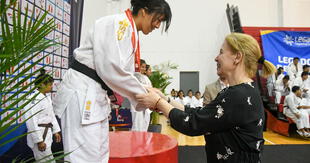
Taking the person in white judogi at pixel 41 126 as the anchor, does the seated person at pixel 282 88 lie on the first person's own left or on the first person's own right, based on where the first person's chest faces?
on the first person's own left

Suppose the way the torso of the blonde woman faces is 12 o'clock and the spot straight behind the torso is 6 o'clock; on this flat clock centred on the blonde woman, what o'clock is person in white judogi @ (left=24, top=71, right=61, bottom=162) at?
The person in white judogi is roughly at 1 o'clock from the blonde woman.

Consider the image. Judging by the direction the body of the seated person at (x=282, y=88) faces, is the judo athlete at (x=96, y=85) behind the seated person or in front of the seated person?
in front

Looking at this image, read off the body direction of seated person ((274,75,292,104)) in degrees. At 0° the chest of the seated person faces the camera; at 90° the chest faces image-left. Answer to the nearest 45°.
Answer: approximately 45°

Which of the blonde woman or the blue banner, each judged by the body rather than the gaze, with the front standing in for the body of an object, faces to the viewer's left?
the blonde woman

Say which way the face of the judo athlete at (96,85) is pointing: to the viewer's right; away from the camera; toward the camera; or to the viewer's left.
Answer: to the viewer's right

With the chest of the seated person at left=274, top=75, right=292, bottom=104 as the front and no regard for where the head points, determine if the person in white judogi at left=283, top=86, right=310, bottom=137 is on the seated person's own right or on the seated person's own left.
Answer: on the seated person's own left

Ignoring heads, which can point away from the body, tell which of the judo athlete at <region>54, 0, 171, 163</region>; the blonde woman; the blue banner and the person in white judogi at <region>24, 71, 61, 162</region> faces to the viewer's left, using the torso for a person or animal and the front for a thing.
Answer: the blonde woman

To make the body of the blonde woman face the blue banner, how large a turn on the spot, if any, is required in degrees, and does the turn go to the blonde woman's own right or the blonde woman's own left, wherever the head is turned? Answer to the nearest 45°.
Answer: approximately 90° to the blonde woman's own right

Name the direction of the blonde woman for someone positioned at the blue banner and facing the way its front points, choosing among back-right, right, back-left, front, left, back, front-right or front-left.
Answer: front

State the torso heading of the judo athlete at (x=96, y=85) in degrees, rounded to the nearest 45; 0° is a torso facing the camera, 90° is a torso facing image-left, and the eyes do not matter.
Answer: approximately 270°

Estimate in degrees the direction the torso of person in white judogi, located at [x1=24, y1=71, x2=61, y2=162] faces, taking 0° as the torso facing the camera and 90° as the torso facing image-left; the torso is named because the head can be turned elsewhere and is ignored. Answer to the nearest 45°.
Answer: approximately 315°

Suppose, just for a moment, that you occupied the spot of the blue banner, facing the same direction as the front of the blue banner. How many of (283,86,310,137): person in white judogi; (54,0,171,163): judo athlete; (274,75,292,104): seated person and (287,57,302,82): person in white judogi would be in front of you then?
4

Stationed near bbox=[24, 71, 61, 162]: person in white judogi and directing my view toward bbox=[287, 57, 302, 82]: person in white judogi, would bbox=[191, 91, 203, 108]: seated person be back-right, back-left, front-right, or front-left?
front-left

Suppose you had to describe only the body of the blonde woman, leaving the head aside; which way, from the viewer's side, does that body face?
to the viewer's left

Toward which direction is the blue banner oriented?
toward the camera
